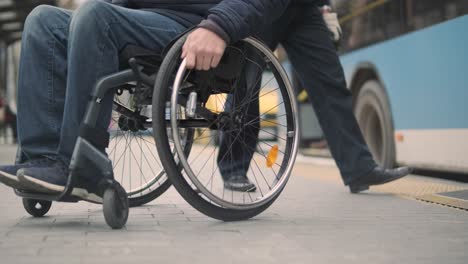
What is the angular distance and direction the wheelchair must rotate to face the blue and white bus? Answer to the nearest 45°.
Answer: approximately 180°

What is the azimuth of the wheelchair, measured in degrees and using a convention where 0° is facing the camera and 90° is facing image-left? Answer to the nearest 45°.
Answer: approximately 45°
